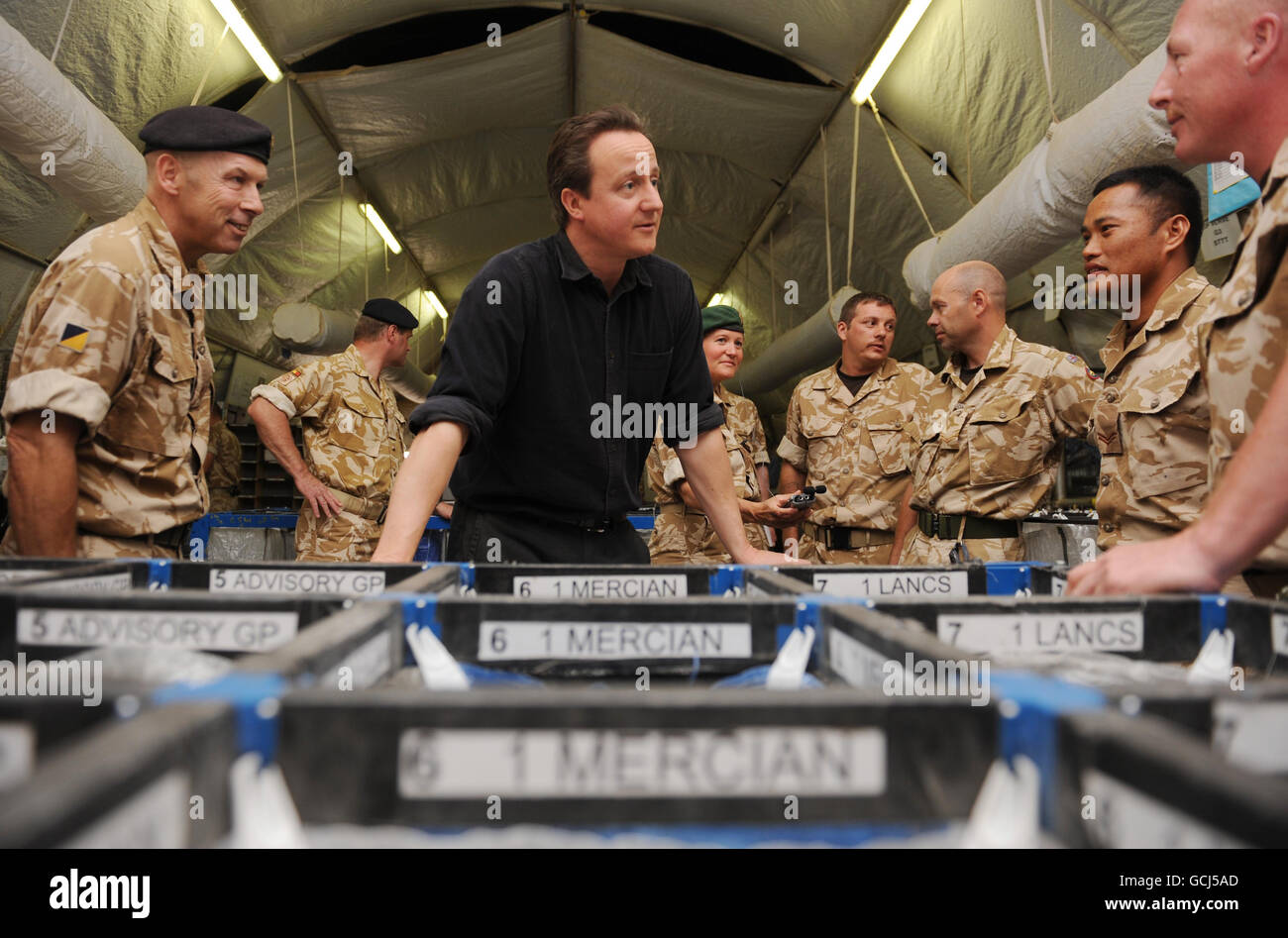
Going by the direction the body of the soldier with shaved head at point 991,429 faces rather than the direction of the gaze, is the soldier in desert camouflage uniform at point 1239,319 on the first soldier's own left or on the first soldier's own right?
on the first soldier's own left

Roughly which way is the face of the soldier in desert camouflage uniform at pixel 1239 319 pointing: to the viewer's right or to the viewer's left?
to the viewer's left

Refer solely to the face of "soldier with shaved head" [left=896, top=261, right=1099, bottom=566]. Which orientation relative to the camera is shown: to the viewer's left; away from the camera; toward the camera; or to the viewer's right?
to the viewer's left

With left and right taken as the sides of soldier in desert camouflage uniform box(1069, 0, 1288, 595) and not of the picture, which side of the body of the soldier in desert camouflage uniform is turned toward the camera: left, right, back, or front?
left

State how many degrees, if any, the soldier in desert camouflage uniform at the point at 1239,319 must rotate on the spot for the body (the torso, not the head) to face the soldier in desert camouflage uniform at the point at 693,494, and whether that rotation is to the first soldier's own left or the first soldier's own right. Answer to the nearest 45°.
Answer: approximately 45° to the first soldier's own right

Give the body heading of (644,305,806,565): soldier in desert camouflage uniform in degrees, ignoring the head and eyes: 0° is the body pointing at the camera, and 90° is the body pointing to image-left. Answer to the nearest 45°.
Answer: approximately 315°

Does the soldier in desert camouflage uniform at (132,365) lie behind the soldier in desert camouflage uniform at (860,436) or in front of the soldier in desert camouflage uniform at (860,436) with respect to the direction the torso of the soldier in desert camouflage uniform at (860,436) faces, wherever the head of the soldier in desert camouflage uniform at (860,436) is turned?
in front
